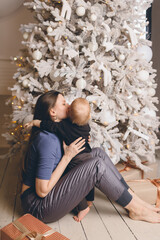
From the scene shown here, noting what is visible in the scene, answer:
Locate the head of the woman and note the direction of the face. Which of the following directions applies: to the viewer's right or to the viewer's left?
to the viewer's right

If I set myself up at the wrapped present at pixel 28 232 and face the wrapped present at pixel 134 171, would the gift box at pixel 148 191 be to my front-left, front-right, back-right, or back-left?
front-right

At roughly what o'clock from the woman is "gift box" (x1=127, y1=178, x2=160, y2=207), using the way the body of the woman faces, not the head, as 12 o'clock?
The gift box is roughly at 11 o'clock from the woman.

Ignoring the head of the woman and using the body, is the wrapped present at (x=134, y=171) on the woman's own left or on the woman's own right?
on the woman's own left

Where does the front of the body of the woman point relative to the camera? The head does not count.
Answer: to the viewer's right

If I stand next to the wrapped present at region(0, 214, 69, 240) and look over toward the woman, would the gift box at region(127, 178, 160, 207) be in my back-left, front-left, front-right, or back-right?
front-right
